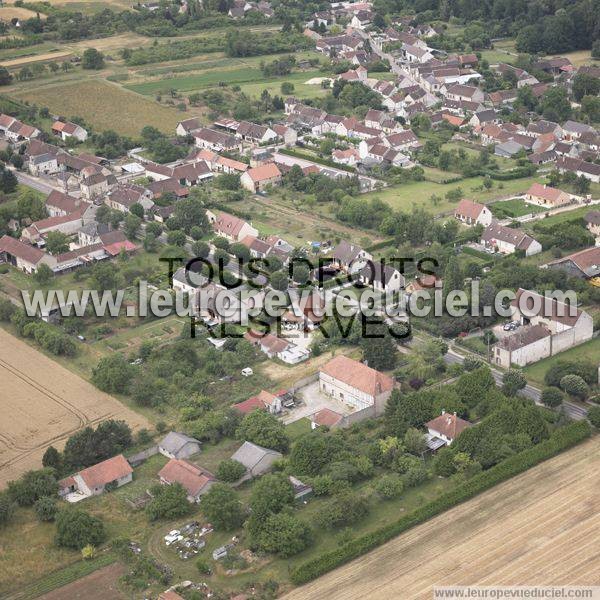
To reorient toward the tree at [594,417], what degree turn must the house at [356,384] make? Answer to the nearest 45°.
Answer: approximately 135° to its left

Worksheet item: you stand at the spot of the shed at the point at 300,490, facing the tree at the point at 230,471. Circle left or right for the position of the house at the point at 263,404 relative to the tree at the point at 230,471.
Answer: right

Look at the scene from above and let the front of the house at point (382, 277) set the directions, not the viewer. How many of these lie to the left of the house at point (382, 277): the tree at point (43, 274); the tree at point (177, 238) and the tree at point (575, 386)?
1

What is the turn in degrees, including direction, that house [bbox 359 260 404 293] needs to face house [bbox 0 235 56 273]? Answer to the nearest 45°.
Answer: approximately 45° to its right

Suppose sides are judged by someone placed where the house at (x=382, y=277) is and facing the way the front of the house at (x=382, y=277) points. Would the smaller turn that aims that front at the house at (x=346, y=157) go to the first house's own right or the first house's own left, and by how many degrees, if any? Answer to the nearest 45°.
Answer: approximately 135° to the first house's own right

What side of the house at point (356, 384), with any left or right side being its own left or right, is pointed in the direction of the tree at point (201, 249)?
right

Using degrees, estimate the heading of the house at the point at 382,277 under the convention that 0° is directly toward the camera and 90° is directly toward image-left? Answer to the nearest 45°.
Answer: approximately 45°

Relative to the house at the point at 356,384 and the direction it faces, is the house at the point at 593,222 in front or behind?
behind

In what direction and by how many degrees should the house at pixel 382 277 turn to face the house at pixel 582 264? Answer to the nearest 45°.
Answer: approximately 135° to its left

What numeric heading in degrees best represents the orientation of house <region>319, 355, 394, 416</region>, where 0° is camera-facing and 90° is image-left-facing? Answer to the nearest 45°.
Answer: approximately 45°

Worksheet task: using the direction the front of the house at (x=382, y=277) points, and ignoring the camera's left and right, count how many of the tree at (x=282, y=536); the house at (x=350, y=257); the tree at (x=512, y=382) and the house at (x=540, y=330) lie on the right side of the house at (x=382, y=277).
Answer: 1

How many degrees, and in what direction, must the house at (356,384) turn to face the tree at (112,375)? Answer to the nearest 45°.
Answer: approximately 45° to its right

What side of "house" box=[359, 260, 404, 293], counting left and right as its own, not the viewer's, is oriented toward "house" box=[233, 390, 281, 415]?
front

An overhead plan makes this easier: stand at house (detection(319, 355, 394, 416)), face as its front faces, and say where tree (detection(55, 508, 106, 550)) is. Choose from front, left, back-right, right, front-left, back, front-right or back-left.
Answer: front

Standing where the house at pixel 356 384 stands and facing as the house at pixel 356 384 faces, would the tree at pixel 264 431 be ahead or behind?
ahead

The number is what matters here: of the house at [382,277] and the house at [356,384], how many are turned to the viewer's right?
0
